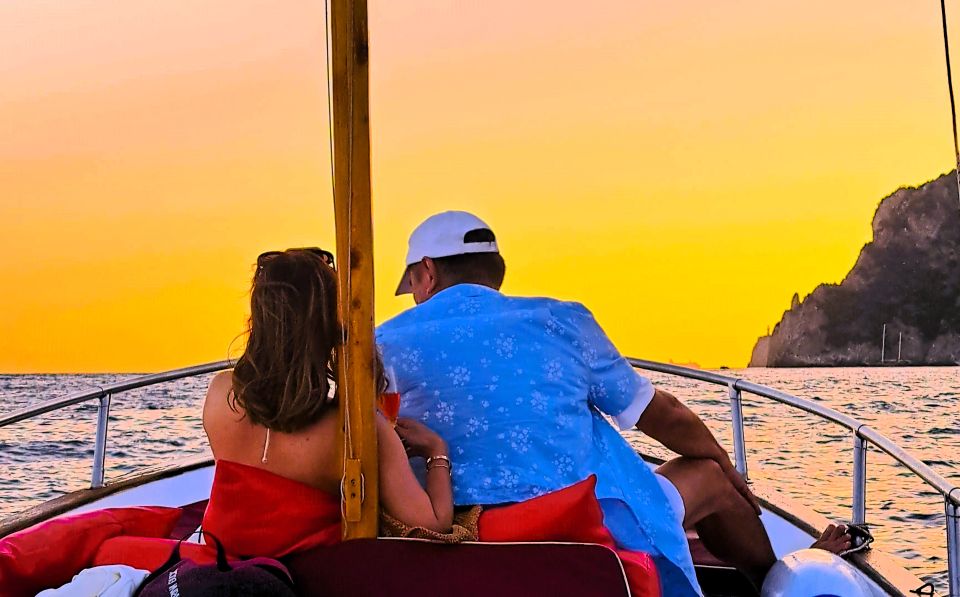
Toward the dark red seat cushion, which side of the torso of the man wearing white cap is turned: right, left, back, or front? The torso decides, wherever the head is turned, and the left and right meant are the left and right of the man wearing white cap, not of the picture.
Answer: back

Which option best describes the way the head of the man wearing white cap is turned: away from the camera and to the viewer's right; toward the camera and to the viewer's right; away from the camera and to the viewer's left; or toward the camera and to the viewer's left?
away from the camera and to the viewer's left

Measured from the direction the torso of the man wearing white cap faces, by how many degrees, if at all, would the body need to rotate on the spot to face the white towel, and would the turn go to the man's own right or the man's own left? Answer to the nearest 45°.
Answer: approximately 135° to the man's own left

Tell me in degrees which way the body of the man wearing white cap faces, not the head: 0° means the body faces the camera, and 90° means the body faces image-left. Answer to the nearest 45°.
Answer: approximately 180°

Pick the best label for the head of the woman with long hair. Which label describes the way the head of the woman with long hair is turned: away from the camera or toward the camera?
away from the camera

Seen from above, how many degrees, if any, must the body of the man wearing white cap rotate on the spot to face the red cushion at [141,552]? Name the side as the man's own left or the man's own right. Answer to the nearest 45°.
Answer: approximately 135° to the man's own left
